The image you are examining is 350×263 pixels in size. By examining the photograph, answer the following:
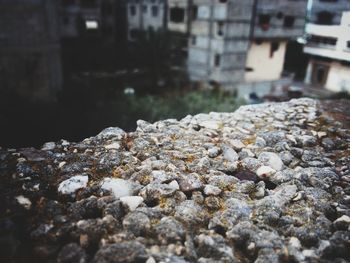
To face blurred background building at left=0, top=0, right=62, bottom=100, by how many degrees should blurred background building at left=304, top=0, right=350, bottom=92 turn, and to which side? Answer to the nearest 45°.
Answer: approximately 45° to its right

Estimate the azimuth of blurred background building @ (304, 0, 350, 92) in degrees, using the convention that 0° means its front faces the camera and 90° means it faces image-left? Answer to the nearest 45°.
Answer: approximately 45°
